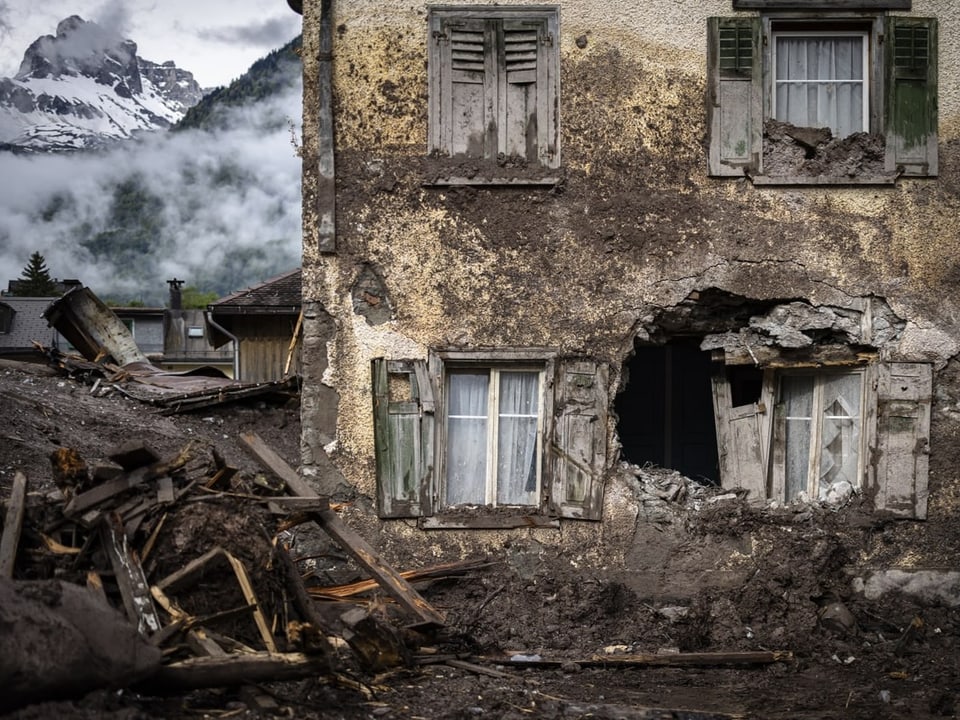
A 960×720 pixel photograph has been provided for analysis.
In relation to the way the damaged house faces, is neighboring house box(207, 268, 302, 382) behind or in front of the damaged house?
behind

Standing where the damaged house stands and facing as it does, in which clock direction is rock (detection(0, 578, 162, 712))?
The rock is roughly at 1 o'clock from the damaged house.

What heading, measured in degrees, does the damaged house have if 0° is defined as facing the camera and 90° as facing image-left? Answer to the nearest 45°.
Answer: approximately 0°

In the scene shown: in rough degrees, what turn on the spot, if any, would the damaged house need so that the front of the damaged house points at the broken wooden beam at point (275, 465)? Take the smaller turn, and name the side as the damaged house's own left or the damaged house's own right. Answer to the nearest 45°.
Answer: approximately 45° to the damaged house's own right

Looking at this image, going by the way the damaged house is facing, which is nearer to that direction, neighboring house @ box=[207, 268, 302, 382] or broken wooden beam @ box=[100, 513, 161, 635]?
the broken wooden beam
